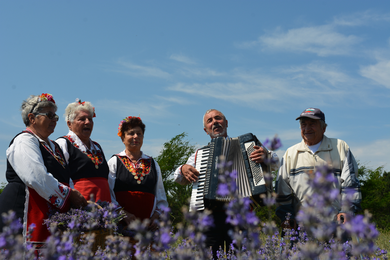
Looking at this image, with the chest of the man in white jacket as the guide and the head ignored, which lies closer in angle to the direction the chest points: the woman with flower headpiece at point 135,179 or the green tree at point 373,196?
the woman with flower headpiece

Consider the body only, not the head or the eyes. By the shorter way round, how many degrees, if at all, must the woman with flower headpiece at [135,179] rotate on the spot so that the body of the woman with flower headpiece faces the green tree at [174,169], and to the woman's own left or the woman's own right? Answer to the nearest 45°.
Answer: approximately 180°

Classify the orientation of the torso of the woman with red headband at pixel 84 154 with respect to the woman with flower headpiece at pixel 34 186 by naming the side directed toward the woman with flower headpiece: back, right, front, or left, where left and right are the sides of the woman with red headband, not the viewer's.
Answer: right

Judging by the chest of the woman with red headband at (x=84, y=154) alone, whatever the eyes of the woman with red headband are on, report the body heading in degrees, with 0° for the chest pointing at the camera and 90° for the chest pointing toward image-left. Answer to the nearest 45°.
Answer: approximately 315°

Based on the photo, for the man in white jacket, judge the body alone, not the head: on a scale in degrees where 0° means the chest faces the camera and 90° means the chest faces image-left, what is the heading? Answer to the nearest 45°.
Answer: approximately 0°

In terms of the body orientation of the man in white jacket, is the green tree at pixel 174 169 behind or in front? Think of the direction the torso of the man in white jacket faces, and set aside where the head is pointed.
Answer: behind

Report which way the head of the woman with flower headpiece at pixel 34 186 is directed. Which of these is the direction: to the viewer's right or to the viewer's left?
to the viewer's right

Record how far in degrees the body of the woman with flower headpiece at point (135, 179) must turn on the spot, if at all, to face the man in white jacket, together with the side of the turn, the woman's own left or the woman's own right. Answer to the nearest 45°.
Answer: approximately 90° to the woman's own left

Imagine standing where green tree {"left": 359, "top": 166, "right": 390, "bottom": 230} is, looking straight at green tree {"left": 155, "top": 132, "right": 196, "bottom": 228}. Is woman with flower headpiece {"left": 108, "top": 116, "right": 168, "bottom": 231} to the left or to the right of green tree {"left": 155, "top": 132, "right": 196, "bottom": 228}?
left
